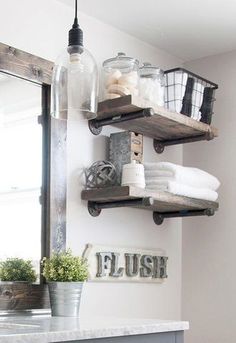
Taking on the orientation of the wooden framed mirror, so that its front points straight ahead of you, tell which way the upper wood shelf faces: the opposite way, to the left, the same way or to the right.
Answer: the same way

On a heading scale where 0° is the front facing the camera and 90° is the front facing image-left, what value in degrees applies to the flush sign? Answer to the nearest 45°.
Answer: approximately 315°

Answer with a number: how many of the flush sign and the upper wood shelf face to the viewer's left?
0

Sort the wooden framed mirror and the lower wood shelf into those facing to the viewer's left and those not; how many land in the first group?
0

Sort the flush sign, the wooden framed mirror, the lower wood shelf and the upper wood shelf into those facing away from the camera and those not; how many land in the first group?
0

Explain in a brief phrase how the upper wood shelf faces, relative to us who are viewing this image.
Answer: facing the viewer and to the right of the viewer

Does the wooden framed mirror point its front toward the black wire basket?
no

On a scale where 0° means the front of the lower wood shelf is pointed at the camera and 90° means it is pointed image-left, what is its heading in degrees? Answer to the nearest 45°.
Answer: approximately 315°

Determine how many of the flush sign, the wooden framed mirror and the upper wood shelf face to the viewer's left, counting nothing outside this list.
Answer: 0

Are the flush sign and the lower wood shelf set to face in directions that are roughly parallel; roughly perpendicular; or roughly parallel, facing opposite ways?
roughly parallel

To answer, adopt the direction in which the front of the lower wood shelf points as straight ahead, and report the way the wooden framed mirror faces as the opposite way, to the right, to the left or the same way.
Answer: the same way
